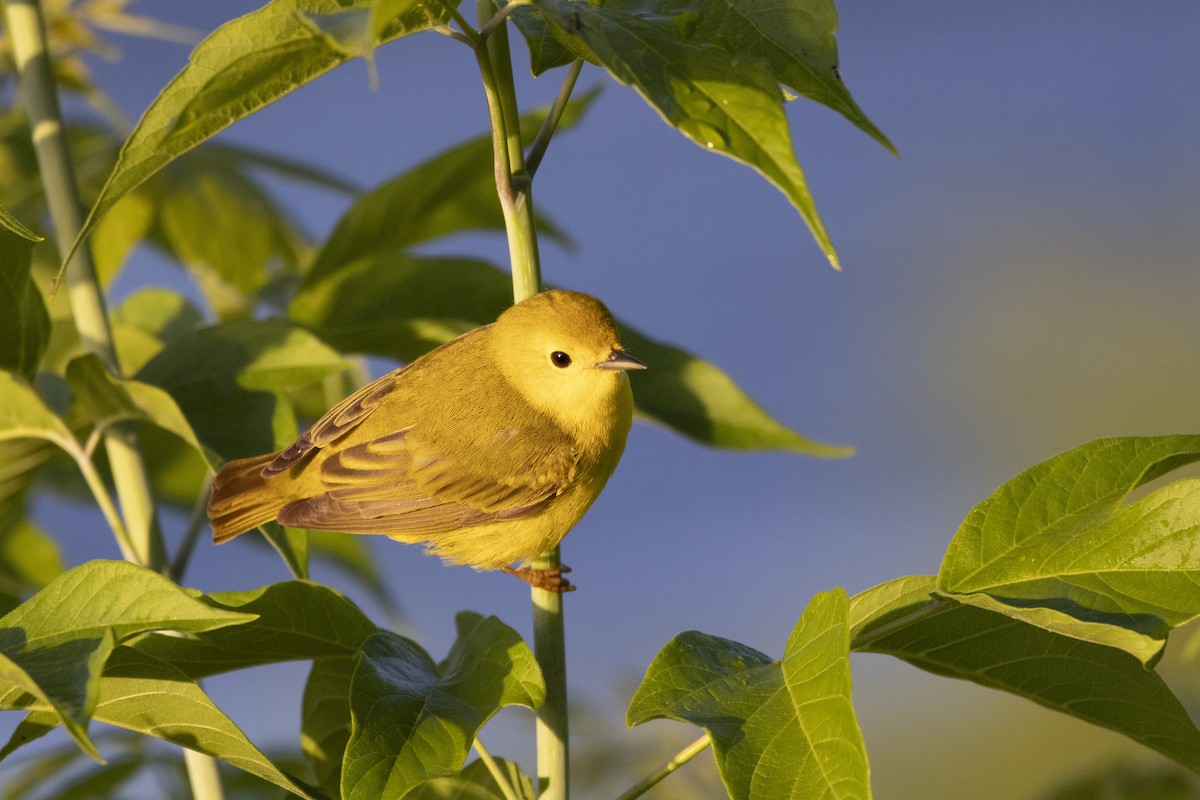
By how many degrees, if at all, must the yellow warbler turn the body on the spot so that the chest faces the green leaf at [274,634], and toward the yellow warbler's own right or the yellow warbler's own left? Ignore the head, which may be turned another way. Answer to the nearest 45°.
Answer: approximately 180°

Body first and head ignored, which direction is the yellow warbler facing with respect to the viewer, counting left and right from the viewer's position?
facing to the right of the viewer

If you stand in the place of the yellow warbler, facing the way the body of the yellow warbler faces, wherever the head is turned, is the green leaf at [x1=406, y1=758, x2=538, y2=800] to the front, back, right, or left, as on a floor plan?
right

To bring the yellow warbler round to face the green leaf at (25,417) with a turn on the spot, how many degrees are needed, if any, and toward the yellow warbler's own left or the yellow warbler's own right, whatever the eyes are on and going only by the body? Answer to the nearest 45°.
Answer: approximately 135° to the yellow warbler's own right

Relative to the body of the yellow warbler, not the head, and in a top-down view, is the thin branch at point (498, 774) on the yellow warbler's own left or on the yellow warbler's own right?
on the yellow warbler's own right
